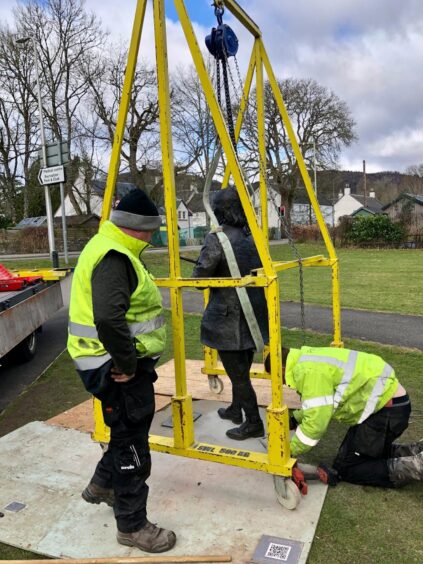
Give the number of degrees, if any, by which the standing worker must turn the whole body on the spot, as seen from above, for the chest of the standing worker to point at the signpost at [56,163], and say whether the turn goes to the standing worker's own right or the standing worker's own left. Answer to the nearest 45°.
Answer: approximately 90° to the standing worker's own left

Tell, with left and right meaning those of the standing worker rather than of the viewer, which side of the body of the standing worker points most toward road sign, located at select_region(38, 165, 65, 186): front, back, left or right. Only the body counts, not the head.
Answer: left

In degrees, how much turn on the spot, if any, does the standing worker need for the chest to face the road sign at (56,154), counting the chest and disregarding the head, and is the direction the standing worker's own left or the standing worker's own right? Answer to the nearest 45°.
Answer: approximately 90° to the standing worker's own left

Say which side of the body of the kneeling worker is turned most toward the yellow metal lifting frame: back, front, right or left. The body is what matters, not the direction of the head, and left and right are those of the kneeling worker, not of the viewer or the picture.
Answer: front

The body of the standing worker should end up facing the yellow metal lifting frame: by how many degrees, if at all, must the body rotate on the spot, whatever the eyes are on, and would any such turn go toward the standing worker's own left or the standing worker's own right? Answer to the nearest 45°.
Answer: approximately 45° to the standing worker's own left

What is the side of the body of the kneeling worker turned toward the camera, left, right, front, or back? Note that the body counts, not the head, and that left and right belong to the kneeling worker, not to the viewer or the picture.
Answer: left

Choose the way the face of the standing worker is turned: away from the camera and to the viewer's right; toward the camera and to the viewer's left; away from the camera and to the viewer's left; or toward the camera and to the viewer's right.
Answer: away from the camera and to the viewer's right

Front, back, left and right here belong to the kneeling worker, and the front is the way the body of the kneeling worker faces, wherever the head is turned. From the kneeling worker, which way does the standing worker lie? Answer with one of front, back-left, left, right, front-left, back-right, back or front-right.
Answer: front-left

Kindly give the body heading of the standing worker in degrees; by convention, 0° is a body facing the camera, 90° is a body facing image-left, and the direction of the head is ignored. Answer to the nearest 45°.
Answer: approximately 270°

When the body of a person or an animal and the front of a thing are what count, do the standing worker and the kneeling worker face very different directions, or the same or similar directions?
very different directions

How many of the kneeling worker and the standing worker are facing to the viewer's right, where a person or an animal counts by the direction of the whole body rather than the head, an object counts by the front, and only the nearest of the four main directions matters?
1

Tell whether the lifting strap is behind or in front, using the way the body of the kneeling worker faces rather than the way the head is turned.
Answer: in front

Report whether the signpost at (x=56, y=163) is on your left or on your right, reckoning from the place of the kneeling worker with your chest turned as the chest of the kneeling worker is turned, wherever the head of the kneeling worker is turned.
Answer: on your right

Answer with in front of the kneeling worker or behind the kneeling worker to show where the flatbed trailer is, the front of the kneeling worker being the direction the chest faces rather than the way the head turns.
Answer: in front
